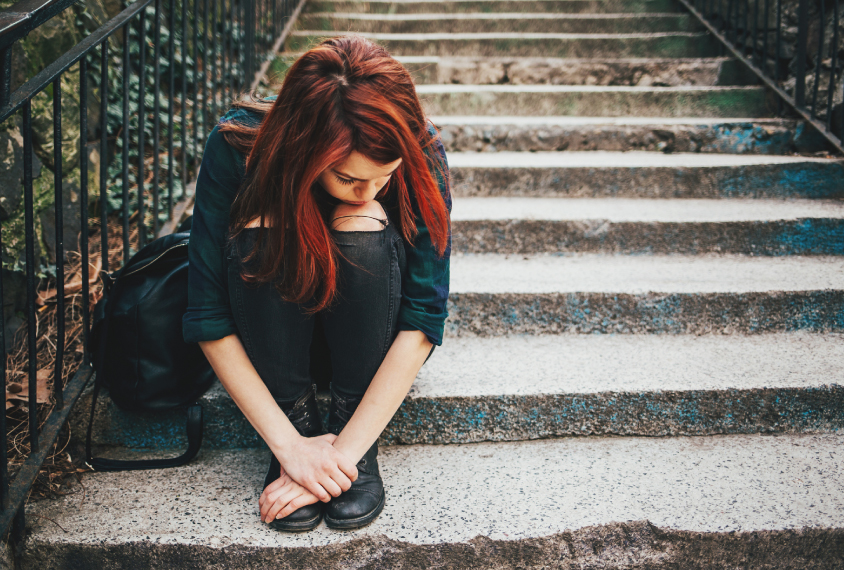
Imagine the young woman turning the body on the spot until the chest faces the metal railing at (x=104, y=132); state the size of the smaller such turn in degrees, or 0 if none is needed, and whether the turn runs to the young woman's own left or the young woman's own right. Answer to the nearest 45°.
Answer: approximately 135° to the young woman's own right

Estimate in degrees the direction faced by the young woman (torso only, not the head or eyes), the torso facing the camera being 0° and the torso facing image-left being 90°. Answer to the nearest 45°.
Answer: approximately 0°
